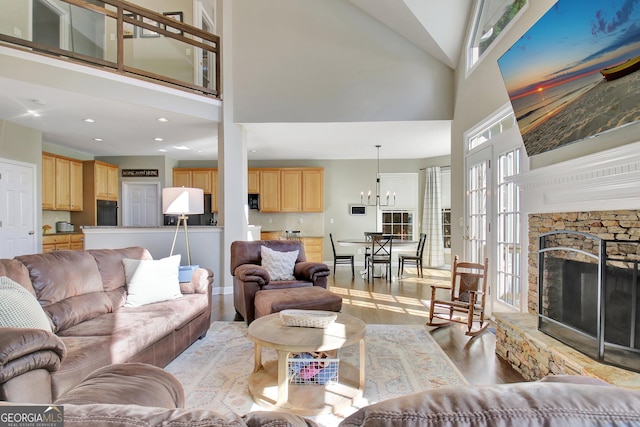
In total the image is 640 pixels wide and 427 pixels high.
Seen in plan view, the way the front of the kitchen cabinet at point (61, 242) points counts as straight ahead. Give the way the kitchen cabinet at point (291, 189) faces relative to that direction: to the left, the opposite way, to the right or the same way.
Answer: to the right

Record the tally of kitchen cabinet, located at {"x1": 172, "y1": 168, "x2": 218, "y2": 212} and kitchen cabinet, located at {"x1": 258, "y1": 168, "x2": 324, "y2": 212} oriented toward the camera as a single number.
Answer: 2

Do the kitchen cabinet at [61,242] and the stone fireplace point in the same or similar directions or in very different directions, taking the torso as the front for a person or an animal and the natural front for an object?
very different directions

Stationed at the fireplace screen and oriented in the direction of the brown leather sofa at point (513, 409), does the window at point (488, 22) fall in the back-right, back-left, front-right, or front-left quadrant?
back-right

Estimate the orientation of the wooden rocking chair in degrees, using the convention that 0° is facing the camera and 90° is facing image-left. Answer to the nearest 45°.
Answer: approximately 45°

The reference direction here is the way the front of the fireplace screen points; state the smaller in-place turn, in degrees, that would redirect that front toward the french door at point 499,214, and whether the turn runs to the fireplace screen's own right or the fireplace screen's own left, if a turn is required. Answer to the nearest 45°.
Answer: approximately 90° to the fireplace screen's own right

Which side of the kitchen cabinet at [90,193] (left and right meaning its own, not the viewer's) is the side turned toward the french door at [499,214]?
front

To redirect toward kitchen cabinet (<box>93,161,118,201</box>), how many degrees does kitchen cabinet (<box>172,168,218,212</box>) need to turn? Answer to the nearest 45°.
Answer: approximately 90° to its right

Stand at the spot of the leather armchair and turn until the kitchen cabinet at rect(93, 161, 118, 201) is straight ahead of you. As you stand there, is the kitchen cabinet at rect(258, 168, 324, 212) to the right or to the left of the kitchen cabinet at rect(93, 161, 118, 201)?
right

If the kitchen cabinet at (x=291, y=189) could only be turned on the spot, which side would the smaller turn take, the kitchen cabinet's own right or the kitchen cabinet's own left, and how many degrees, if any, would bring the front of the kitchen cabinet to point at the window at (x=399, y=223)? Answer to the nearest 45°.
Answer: approximately 90° to the kitchen cabinet's own left

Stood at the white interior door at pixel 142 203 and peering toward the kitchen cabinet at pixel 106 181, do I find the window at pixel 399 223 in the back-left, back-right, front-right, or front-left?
back-left

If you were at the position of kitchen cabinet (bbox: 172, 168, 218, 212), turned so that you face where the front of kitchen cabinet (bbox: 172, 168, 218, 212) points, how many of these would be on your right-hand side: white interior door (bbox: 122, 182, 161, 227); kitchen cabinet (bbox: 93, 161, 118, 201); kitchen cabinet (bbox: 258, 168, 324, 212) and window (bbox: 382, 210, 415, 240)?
2

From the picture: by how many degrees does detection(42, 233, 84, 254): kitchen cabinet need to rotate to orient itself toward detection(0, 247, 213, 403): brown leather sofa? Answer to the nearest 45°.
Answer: approximately 45° to its right
